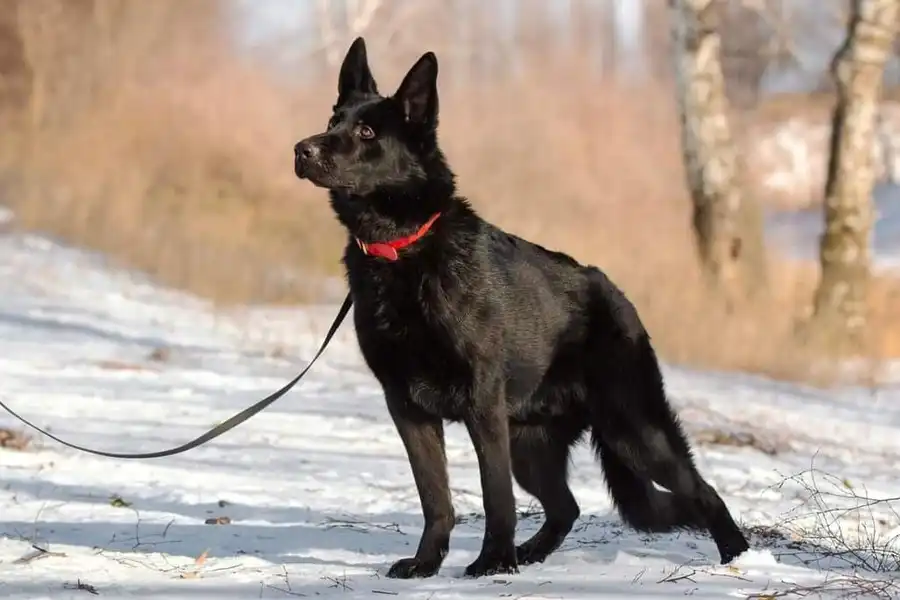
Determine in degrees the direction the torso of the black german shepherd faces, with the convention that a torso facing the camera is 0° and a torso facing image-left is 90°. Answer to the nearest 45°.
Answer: approximately 45°

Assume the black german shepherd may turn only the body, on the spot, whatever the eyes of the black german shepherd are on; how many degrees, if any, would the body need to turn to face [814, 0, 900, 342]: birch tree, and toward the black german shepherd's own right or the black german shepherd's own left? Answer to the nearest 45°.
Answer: approximately 180°
